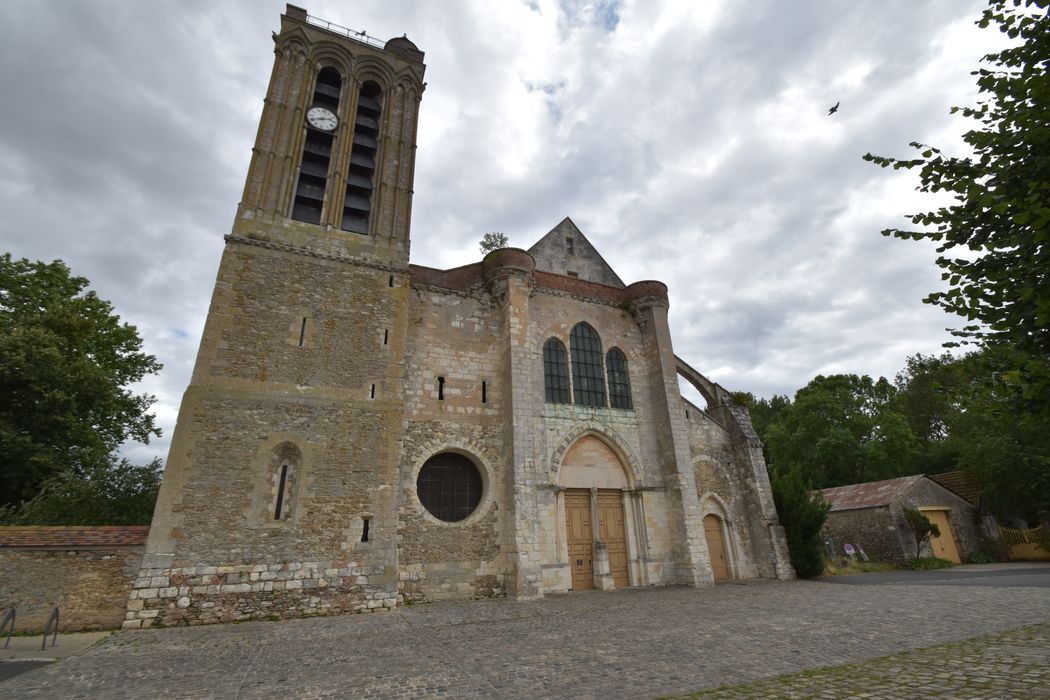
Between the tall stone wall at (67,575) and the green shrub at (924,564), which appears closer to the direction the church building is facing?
the tall stone wall

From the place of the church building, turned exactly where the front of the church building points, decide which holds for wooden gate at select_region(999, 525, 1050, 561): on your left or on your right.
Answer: on your left

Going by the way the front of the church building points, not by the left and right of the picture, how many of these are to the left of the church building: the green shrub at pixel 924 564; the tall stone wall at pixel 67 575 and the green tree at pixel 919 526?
2

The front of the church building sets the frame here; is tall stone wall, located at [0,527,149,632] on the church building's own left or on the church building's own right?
on the church building's own right

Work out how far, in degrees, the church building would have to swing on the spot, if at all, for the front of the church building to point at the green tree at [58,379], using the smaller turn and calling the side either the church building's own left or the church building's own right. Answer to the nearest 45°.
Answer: approximately 90° to the church building's own right

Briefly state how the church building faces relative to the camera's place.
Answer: facing the viewer

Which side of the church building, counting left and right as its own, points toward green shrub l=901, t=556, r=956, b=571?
left

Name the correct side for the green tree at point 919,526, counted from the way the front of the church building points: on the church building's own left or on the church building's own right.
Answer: on the church building's own left

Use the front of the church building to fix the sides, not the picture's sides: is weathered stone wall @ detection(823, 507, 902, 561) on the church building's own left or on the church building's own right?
on the church building's own left

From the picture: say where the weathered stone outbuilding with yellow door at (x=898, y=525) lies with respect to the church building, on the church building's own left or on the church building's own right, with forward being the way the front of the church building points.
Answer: on the church building's own left

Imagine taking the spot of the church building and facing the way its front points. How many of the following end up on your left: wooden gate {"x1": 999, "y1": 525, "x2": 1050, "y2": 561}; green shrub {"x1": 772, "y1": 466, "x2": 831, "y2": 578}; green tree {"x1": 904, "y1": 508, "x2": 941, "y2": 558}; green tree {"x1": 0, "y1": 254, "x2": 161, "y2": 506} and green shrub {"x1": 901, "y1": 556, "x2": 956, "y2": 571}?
4

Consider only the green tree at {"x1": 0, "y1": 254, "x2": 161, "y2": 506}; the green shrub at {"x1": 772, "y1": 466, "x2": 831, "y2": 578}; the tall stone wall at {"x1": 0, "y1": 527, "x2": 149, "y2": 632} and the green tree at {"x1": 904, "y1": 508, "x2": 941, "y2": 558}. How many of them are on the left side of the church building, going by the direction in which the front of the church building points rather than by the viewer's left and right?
2

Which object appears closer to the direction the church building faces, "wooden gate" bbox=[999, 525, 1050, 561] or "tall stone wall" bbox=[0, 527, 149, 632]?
the tall stone wall

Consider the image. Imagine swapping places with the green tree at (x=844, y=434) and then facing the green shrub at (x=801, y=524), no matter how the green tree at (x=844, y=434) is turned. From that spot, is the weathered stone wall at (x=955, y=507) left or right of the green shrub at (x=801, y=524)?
left

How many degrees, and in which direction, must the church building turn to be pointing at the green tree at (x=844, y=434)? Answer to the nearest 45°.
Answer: approximately 135° to its left

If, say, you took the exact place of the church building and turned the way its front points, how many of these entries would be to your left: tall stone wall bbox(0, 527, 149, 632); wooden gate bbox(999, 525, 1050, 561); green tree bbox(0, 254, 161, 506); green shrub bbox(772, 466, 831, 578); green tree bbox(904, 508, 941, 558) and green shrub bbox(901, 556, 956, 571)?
4
